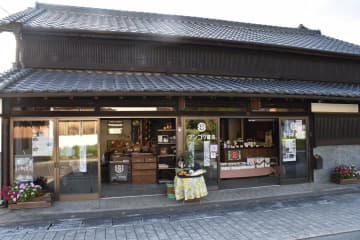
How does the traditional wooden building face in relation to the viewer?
toward the camera

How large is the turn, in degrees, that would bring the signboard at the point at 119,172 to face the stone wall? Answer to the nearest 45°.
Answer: approximately 90° to its left

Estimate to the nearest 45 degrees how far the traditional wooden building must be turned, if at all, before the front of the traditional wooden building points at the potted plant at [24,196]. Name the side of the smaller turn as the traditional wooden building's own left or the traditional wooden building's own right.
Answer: approximately 45° to the traditional wooden building's own right

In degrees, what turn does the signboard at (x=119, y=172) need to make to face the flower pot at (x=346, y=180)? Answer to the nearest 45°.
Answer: approximately 90° to its left

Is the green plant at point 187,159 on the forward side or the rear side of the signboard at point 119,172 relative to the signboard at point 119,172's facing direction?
on the forward side

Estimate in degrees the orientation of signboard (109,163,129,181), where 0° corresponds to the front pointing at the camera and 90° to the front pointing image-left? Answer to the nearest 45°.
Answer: approximately 0°

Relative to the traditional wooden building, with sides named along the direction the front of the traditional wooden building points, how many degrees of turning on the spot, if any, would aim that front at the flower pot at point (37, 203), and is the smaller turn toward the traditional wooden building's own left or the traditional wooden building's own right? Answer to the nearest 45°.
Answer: approximately 45° to the traditional wooden building's own right

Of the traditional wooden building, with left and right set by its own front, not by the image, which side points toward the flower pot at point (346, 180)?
left
